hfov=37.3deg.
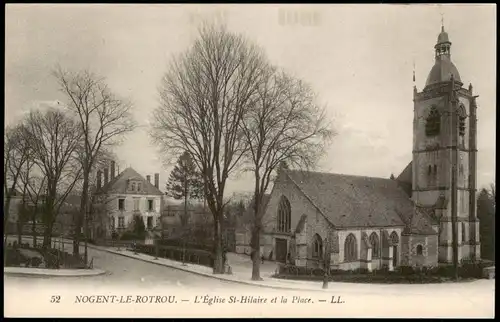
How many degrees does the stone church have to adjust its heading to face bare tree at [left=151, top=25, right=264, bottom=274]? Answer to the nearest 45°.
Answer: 0° — it already faces it

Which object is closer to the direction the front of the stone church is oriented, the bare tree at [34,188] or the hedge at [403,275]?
the bare tree

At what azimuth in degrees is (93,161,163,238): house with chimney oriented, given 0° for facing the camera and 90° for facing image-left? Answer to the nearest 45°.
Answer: approximately 315°

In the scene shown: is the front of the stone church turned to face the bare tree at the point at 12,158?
yes

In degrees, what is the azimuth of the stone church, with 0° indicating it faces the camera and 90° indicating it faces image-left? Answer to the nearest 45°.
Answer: approximately 45°

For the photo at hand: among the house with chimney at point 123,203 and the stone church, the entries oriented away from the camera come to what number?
0

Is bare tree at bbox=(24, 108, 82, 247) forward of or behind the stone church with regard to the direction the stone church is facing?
forward

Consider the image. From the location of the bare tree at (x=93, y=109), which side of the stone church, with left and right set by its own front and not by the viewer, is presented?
front

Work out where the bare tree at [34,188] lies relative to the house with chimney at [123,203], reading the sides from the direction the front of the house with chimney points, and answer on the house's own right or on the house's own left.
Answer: on the house's own right

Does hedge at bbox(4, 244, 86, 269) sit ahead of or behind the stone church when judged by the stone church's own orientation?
ahead

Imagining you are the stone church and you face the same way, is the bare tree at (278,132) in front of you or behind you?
in front

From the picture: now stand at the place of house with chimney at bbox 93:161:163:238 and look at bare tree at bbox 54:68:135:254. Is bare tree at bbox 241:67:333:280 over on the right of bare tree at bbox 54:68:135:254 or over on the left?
left
